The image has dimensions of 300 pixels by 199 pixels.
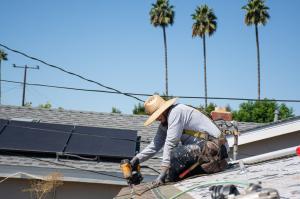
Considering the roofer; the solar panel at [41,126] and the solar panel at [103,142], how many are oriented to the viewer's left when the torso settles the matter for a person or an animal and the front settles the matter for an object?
1

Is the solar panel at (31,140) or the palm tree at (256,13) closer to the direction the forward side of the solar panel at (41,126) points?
the solar panel

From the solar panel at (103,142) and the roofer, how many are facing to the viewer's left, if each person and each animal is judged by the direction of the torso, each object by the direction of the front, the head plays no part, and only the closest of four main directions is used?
1

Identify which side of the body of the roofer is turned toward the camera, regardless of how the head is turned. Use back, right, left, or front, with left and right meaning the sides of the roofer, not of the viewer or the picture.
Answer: left

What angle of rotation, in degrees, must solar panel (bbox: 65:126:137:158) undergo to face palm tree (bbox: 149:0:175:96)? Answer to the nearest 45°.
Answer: approximately 180°

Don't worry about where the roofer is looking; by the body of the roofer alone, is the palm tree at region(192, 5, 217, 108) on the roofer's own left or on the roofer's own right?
on the roofer's own right

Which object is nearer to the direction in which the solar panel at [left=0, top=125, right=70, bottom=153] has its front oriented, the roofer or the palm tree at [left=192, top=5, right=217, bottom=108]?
the roofer
